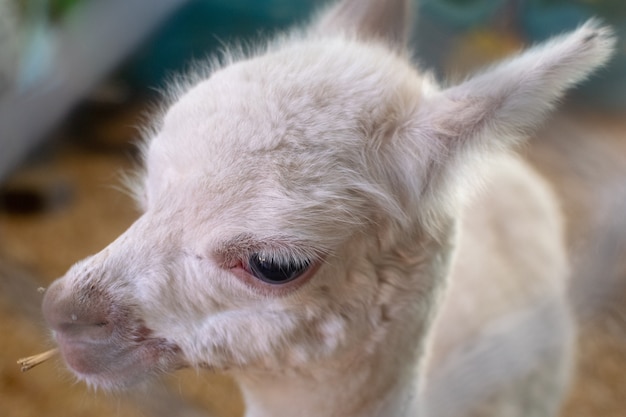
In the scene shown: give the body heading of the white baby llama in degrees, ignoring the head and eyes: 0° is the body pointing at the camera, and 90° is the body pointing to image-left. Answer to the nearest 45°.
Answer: approximately 45°
